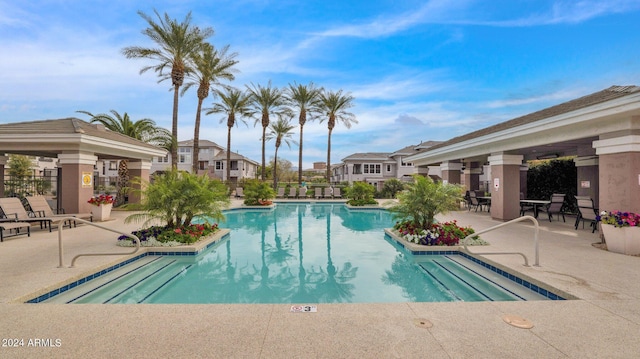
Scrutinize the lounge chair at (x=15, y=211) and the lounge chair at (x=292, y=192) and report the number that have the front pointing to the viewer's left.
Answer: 0

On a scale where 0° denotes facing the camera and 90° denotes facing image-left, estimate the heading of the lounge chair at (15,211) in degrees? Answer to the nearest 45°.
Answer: approximately 315°

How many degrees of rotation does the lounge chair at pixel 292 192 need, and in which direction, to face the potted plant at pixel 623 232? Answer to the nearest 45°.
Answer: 0° — it already faces it

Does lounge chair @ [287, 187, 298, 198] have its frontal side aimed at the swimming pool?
yes

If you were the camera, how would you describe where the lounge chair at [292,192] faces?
facing the viewer

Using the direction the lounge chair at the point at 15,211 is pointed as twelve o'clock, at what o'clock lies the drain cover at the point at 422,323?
The drain cover is roughly at 1 o'clock from the lounge chair.

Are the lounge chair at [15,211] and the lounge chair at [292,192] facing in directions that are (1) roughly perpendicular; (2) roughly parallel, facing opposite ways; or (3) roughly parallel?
roughly perpendicular

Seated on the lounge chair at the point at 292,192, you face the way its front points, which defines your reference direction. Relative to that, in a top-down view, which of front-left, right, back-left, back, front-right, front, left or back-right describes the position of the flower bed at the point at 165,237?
front

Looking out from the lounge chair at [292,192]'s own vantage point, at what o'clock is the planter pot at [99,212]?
The planter pot is roughly at 1 o'clock from the lounge chair.

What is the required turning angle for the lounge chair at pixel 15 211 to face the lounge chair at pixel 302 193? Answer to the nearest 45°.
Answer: approximately 90° to its left

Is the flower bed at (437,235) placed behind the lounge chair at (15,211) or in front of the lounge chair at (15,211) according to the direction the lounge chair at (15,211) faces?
in front

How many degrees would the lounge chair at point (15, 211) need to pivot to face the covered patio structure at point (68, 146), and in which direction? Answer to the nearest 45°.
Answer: approximately 90° to its left

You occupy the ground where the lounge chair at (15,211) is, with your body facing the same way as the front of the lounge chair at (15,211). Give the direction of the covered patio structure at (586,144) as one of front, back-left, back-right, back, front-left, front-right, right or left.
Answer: front

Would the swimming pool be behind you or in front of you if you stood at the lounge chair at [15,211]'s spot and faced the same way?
in front

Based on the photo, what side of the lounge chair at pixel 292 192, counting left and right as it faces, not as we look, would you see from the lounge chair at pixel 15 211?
front
